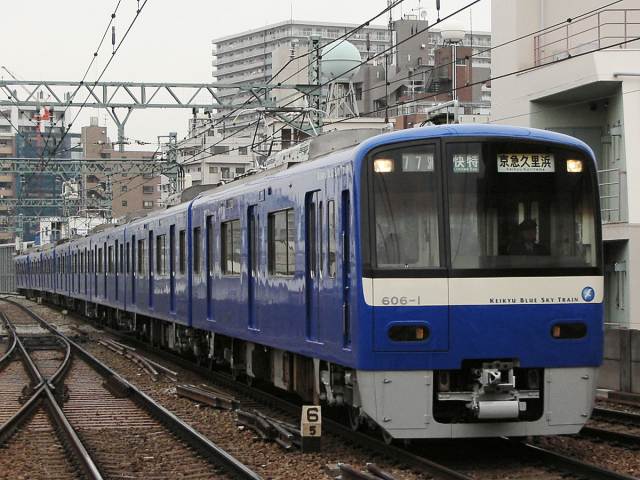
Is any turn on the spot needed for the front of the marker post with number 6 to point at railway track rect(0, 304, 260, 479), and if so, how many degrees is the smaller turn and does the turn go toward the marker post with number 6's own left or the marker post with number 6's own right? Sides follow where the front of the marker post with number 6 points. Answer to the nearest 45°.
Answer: approximately 135° to the marker post with number 6's own right

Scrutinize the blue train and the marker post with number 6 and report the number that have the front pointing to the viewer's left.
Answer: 0

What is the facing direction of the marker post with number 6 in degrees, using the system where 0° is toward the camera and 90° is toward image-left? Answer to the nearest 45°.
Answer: approximately 0°

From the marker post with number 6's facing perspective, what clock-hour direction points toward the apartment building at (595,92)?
The apartment building is roughly at 7 o'clock from the marker post with number 6.

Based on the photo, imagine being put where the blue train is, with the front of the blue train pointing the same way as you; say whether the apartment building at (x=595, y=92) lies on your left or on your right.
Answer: on your left
